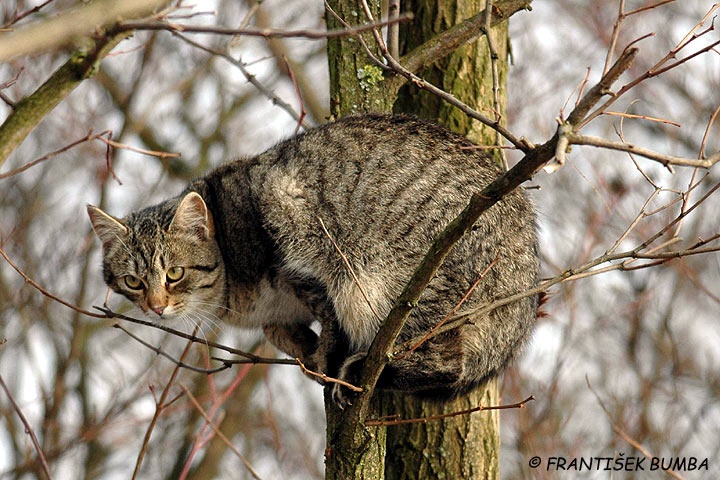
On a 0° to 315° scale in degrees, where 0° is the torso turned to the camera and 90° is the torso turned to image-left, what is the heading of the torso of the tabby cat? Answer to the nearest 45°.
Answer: approximately 90°
